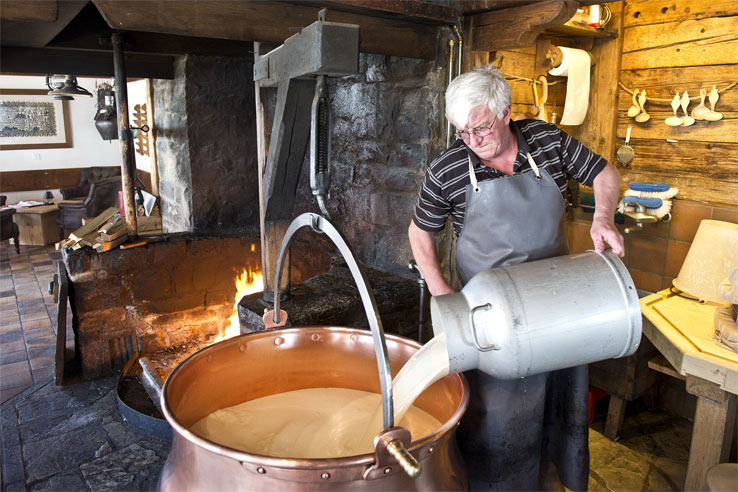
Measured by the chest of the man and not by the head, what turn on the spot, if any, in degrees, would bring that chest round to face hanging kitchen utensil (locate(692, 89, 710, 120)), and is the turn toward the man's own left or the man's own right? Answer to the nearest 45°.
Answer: approximately 135° to the man's own left

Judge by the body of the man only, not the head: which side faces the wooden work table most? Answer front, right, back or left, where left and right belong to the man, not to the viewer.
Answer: left

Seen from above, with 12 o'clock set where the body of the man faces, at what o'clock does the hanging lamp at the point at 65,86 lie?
The hanging lamp is roughly at 4 o'clock from the man.

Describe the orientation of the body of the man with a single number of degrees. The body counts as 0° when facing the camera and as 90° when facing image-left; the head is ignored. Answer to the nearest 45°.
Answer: approximately 0°

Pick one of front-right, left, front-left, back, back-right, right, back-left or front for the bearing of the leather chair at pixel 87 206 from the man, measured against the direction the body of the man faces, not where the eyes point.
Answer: back-right

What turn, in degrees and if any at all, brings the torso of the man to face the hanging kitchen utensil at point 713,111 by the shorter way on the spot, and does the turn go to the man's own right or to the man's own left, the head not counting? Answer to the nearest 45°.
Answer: approximately 135° to the man's own left

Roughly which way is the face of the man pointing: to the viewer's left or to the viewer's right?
to the viewer's left

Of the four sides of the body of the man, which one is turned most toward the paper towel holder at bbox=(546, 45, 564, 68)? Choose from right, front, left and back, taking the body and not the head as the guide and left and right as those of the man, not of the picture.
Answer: back

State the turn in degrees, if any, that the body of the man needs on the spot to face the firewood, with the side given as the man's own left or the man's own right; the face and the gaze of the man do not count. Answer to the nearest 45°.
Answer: approximately 135° to the man's own right

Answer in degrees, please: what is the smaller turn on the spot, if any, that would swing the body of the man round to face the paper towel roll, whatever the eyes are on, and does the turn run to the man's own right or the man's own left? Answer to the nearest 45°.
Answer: approximately 180°

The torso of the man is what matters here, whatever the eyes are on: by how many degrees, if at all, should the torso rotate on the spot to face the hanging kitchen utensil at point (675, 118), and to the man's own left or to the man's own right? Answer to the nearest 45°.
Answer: approximately 135° to the man's own left
